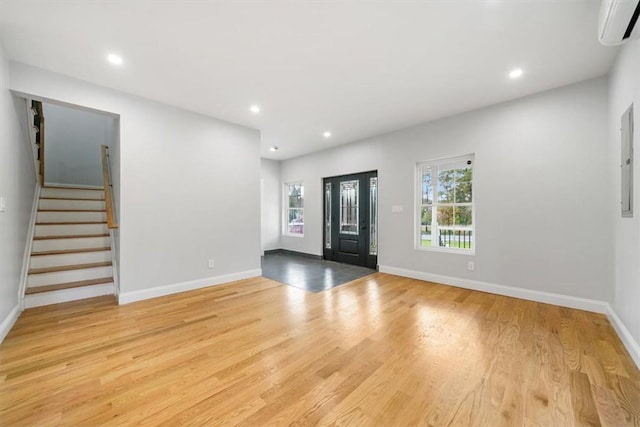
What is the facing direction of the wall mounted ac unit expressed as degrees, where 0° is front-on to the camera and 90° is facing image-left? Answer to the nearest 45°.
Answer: approximately 90°

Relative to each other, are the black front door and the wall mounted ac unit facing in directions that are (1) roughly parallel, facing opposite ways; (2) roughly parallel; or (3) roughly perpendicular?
roughly perpendicular

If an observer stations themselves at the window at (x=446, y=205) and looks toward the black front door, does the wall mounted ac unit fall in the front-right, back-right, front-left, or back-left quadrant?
back-left

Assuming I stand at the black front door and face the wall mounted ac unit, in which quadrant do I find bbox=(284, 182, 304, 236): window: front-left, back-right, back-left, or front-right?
back-right
